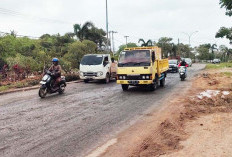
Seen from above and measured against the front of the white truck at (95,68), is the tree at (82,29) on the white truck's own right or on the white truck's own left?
on the white truck's own right

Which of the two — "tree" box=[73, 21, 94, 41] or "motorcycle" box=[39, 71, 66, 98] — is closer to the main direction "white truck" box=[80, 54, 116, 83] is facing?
the motorcycle

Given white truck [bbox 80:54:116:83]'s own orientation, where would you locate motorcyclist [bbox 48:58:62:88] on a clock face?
The motorcyclist is roughly at 11 o'clock from the white truck.

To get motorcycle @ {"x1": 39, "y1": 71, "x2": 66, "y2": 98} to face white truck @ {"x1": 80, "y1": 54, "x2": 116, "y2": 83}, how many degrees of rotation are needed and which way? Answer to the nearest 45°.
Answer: approximately 180°

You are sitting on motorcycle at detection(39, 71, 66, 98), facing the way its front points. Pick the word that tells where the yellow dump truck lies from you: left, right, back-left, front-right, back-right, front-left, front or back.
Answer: back-left

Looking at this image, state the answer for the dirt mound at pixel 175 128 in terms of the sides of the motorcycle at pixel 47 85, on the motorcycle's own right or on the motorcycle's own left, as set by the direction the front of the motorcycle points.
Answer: on the motorcycle's own left

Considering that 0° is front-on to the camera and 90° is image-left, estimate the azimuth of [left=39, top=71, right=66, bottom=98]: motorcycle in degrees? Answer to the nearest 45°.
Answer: approximately 45°
